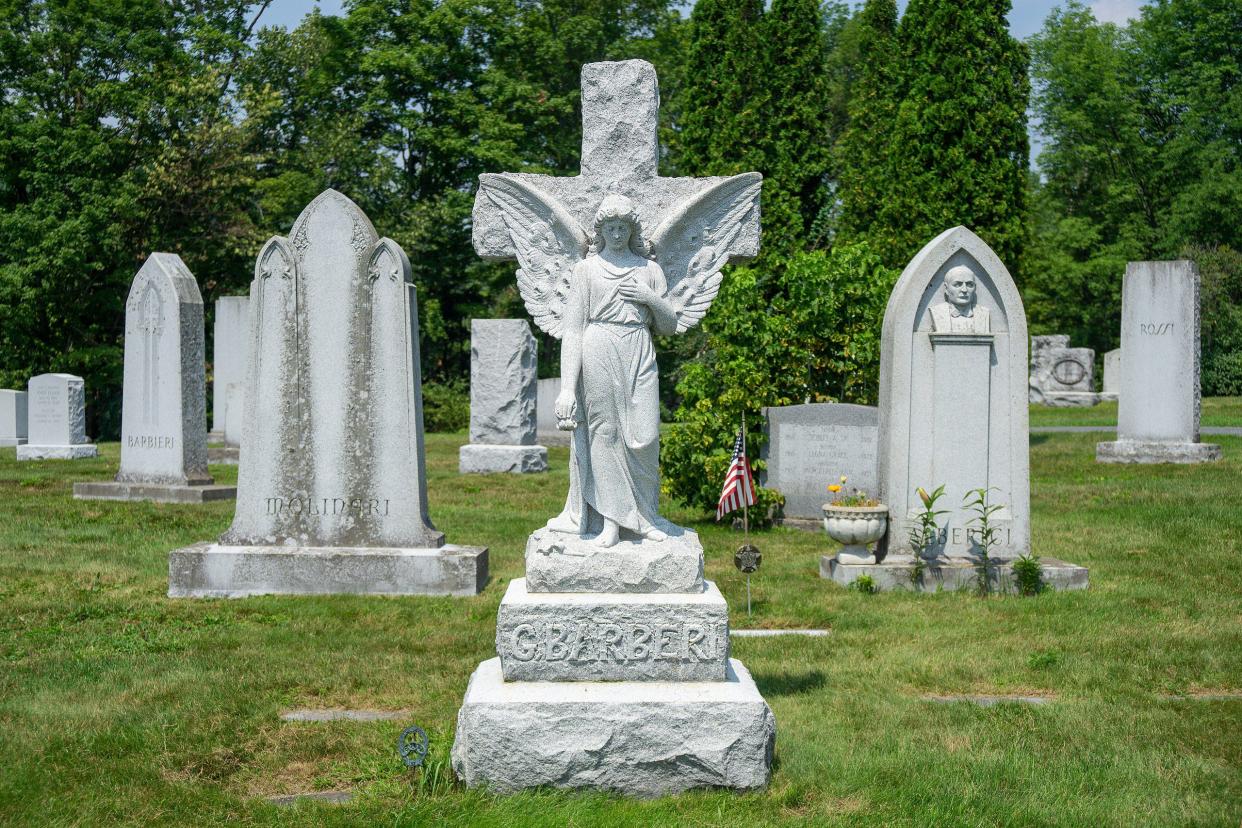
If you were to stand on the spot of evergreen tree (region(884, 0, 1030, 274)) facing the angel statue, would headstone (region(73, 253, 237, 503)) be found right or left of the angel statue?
right

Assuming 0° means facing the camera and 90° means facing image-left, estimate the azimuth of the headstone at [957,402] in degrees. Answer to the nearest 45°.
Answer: approximately 0°

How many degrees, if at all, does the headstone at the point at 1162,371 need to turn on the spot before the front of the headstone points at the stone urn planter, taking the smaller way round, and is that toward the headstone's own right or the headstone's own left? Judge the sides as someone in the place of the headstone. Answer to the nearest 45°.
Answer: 0° — it already faces it

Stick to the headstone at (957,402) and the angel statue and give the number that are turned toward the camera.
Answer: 2

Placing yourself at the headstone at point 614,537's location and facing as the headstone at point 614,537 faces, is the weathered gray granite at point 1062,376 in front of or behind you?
behind

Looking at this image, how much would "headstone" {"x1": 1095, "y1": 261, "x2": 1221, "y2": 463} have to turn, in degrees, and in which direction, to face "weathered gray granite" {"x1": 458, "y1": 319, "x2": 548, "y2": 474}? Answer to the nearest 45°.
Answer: approximately 90° to its right
